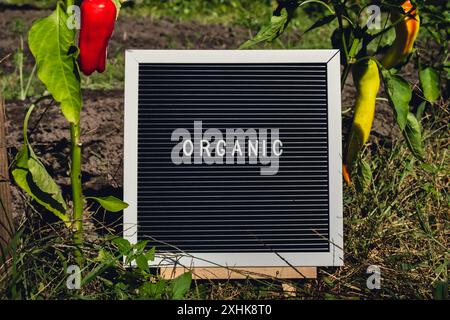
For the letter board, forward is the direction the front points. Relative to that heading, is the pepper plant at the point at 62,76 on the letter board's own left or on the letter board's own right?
on the letter board's own right

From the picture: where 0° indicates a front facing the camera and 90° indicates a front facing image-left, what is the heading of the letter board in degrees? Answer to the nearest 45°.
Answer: approximately 0°
